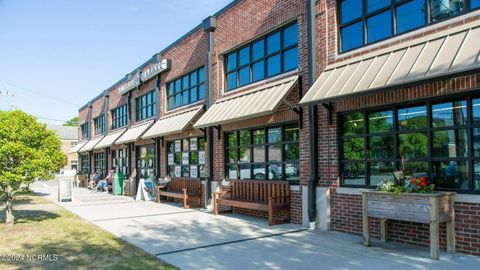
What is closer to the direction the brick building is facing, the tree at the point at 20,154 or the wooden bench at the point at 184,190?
the tree

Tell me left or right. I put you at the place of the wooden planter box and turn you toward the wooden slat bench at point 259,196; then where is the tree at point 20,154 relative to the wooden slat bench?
left

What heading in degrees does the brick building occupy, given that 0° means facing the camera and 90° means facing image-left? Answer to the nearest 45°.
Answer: approximately 45°

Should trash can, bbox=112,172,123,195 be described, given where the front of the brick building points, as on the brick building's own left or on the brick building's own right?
on the brick building's own right

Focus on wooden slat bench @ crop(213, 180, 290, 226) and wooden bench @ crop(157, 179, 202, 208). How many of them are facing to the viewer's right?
0

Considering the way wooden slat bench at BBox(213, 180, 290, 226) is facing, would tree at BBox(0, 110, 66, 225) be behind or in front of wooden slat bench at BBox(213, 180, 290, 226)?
in front

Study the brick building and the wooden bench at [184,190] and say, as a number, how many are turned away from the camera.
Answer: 0

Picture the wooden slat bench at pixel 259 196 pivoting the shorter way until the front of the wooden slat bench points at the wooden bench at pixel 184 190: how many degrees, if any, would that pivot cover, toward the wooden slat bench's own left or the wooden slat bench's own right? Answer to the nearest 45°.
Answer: approximately 90° to the wooden slat bench's own right

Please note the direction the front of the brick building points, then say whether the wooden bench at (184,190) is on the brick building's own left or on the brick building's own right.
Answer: on the brick building's own right

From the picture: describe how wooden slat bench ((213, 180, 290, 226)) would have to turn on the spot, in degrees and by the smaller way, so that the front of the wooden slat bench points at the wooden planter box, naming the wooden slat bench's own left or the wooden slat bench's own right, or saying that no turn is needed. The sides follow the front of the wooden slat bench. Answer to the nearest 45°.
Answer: approximately 90° to the wooden slat bench's own left

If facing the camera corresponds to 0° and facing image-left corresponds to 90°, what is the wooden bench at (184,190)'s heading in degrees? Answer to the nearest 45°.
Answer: approximately 45°
